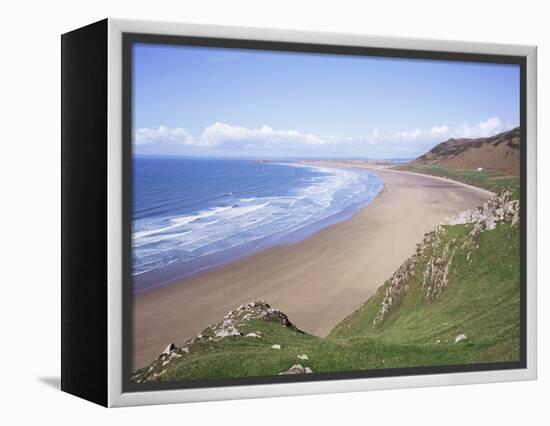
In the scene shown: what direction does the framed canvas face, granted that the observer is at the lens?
facing the viewer and to the right of the viewer
